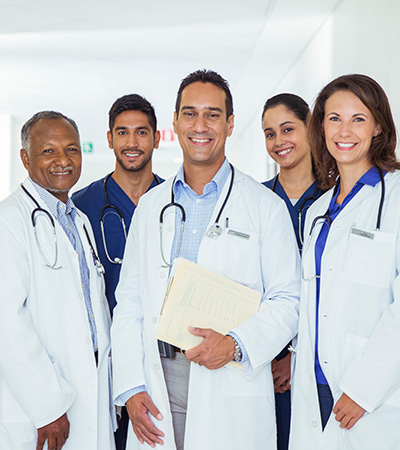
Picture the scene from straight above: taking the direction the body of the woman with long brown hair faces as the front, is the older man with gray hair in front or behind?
in front

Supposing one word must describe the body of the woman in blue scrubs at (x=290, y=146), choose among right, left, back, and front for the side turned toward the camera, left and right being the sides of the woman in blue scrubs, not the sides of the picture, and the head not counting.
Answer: front

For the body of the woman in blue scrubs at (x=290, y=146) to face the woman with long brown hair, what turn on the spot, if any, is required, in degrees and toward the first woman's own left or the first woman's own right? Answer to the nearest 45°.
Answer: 0° — they already face them

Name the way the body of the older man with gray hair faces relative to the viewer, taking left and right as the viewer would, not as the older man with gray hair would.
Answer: facing the viewer and to the right of the viewer

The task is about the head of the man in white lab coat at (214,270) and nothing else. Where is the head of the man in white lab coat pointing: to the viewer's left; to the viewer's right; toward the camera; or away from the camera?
toward the camera

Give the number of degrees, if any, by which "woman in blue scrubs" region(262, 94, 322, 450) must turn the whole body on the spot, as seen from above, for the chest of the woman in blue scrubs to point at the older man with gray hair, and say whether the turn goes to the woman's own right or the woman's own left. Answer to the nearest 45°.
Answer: approximately 45° to the woman's own right

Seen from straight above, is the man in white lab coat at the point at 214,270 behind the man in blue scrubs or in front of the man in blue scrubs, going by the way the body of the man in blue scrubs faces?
in front

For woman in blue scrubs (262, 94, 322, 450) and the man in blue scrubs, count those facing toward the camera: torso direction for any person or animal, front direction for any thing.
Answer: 2

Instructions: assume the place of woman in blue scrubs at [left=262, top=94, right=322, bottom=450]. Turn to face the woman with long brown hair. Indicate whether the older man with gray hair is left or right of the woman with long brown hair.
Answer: right

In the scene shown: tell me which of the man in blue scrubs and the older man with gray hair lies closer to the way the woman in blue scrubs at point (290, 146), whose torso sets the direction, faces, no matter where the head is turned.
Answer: the older man with gray hair

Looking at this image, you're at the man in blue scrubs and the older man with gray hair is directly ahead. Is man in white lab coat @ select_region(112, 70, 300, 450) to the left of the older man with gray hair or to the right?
left

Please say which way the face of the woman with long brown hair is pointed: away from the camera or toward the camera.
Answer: toward the camera

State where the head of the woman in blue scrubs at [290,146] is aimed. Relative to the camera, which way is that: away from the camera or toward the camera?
toward the camera

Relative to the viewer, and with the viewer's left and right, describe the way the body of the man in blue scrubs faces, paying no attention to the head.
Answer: facing the viewer

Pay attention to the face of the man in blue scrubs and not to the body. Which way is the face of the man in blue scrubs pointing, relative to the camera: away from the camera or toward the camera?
toward the camera

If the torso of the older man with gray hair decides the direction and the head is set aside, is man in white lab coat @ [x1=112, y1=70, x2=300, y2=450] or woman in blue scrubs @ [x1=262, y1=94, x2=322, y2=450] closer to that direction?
the man in white lab coat

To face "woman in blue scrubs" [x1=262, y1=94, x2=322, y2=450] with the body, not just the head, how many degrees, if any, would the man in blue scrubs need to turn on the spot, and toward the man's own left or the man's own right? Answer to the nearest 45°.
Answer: approximately 90° to the man's own left
